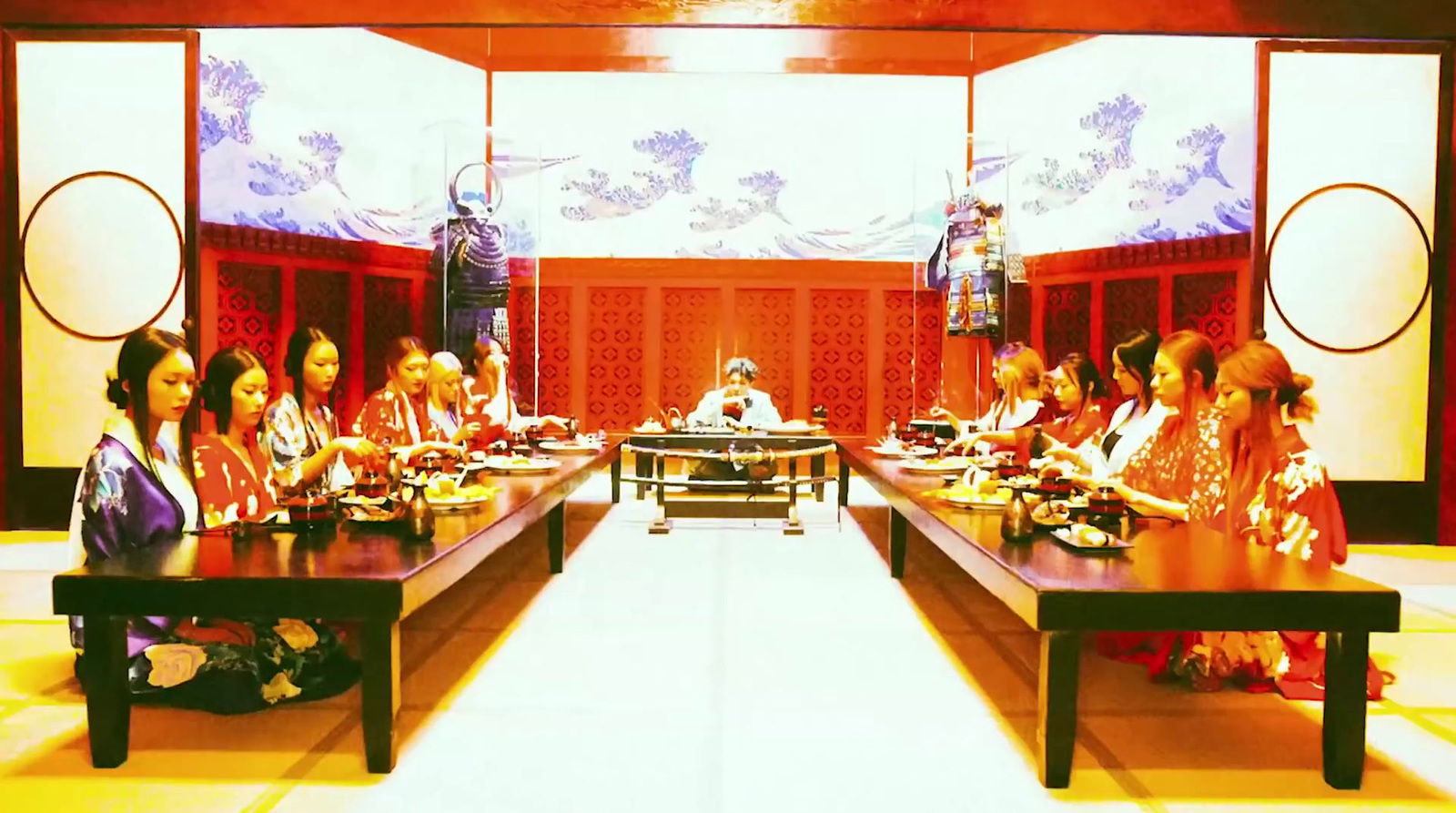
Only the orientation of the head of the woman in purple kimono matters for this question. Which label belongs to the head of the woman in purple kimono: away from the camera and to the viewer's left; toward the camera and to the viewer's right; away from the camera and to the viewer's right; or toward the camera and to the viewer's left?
toward the camera and to the viewer's right

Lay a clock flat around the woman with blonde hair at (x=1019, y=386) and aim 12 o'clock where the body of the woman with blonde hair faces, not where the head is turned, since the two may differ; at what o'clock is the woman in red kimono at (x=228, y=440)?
The woman in red kimono is roughly at 10 o'clock from the woman with blonde hair.

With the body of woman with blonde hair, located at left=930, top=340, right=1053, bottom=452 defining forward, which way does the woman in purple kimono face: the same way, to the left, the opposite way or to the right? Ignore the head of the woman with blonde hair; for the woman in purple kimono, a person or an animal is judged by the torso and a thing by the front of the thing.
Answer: the opposite way

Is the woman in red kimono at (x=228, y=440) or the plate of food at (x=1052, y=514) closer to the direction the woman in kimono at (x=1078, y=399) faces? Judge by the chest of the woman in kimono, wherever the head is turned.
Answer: the woman in red kimono

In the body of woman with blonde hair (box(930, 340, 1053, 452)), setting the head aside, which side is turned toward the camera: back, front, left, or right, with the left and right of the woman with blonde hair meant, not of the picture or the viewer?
left

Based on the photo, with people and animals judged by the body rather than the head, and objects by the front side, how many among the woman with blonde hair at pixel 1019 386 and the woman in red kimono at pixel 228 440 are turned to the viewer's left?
1

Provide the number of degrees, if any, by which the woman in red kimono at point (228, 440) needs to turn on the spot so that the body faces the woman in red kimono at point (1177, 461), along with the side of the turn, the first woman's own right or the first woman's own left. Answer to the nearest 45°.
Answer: approximately 45° to the first woman's own left

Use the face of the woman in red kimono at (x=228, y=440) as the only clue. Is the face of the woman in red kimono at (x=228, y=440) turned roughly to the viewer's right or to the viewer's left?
to the viewer's right

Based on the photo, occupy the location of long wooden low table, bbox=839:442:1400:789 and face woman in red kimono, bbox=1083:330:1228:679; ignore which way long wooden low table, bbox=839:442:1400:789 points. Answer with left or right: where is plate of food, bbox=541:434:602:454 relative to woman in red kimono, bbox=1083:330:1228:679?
left

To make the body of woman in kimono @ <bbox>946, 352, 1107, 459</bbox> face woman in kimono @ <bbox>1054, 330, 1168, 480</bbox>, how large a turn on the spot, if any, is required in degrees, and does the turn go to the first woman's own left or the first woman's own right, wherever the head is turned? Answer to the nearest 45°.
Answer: approximately 45° to the first woman's own left

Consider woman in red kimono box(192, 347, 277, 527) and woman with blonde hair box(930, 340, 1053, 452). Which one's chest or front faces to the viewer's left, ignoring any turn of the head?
the woman with blonde hair
